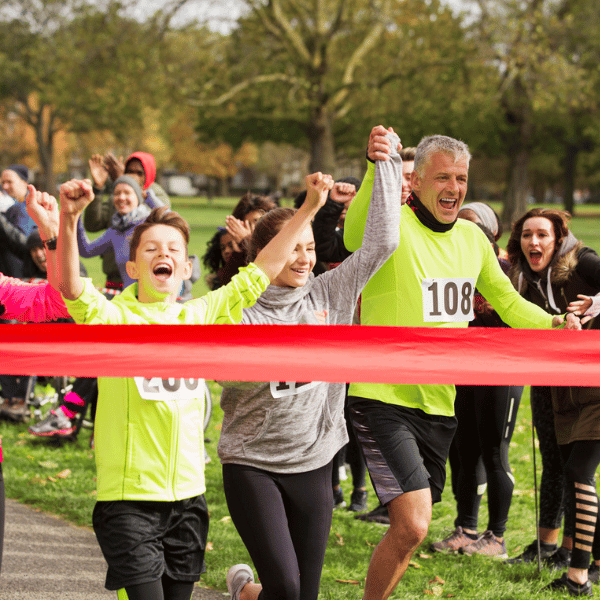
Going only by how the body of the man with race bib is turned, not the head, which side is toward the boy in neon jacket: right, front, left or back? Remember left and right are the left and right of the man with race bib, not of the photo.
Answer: right

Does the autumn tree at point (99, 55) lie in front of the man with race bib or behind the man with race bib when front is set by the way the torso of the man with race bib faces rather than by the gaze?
behind

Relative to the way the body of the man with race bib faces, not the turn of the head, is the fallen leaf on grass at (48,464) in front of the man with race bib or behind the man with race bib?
behind

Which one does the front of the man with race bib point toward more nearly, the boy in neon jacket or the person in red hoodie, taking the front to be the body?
the boy in neon jacket

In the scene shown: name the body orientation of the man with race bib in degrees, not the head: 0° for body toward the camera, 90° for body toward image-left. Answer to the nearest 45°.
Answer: approximately 315°

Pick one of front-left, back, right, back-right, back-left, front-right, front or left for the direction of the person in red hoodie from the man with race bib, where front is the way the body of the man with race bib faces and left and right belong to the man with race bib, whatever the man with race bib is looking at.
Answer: back

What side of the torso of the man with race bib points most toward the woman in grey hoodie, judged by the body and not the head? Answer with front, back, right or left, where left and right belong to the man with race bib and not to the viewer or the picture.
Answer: right
